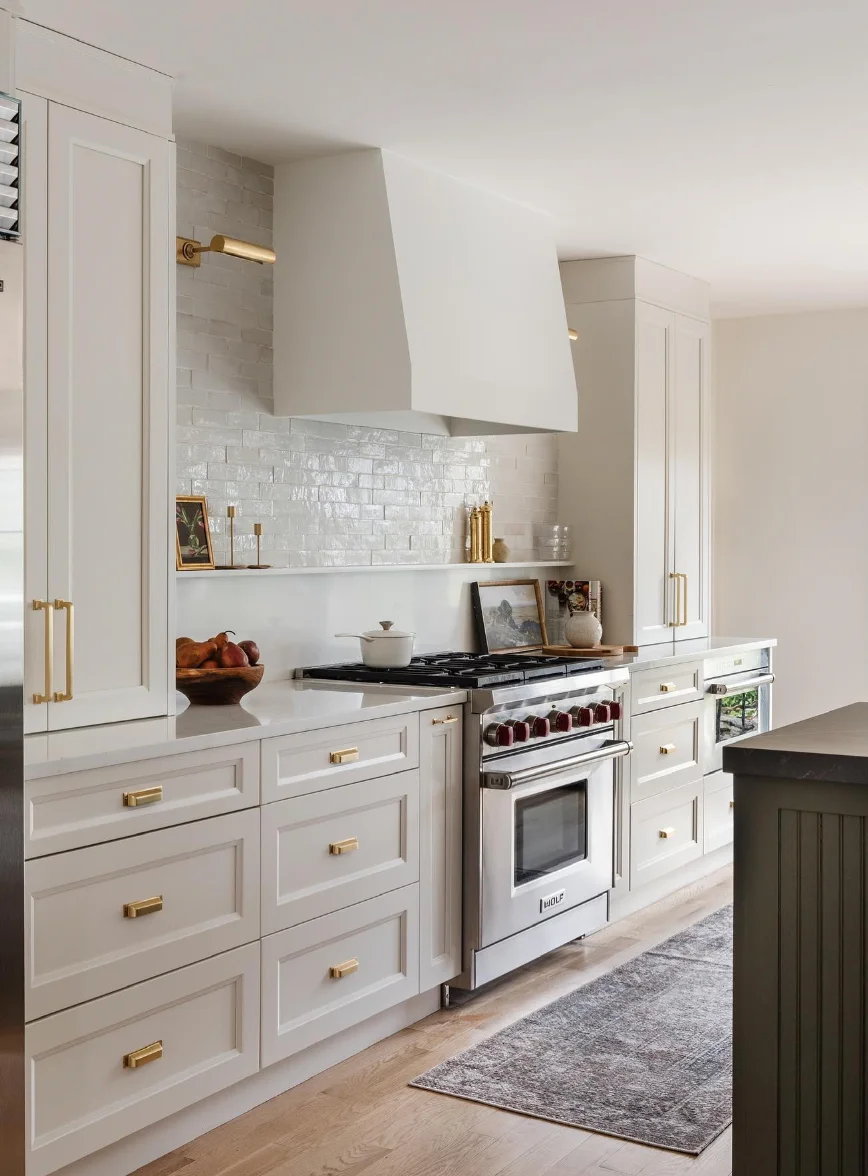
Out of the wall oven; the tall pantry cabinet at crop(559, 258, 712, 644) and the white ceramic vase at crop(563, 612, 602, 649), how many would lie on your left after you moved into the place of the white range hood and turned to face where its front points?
3

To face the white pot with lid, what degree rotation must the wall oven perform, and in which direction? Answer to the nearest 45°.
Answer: approximately 90° to its right

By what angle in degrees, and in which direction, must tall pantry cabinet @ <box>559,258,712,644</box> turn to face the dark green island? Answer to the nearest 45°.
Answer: approximately 45° to its right

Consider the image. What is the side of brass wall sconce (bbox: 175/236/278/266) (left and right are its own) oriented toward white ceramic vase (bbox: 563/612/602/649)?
left

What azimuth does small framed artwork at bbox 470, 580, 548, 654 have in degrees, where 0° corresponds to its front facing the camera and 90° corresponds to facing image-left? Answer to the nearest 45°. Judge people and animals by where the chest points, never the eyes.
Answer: approximately 315°

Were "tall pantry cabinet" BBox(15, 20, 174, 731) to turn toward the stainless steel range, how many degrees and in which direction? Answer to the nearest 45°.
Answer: approximately 90° to its left

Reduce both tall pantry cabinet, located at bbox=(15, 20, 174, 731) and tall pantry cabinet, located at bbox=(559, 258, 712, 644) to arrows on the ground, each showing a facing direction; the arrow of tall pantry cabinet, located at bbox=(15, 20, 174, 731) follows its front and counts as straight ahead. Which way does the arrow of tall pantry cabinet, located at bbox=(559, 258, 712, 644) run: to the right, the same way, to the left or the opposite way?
the same way

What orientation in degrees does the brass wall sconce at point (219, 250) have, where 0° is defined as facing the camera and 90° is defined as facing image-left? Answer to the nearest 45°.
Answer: approximately 315°

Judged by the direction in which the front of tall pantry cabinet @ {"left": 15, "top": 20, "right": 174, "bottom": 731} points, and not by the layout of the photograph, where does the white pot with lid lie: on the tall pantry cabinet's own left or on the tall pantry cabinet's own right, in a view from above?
on the tall pantry cabinet's own left

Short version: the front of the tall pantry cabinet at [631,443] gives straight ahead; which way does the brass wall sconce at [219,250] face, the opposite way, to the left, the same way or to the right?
the same way

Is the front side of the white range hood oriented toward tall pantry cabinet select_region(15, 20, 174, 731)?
no

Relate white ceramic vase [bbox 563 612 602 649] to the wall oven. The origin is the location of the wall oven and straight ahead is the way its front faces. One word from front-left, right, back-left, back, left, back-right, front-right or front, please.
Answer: right

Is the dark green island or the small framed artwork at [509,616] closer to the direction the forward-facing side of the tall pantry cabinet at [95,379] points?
the dark green island

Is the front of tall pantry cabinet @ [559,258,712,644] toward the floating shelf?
no

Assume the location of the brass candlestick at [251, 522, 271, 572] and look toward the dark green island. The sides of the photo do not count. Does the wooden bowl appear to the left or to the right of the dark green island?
right

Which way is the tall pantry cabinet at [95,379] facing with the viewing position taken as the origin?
facing the viewer and to the right of the viewer

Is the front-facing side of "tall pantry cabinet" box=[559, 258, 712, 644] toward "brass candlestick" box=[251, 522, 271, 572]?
no

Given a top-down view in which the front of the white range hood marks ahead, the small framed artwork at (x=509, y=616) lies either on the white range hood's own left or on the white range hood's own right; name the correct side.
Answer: on the white range hood's own left

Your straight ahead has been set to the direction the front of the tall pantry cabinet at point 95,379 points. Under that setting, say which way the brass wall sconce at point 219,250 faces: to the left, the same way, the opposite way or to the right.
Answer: the same way

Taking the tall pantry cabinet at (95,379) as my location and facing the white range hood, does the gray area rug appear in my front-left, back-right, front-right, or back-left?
front-right

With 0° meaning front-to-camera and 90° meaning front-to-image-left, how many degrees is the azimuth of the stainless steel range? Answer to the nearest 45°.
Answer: approximately 315°
